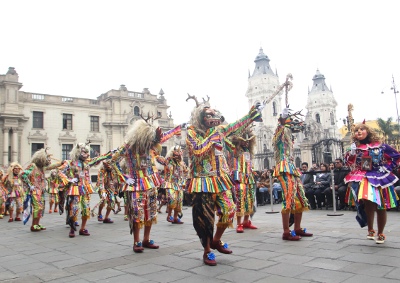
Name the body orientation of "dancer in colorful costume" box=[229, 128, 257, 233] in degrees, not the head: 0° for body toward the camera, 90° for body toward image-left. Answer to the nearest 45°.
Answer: approximately 315°

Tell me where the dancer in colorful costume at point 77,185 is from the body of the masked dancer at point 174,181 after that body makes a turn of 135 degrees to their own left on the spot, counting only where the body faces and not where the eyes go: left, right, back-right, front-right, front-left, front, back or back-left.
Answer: back-left

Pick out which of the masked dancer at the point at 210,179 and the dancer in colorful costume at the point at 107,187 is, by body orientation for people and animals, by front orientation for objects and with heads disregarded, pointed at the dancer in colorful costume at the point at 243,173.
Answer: the dancer in colorful costume at the point at 107,187

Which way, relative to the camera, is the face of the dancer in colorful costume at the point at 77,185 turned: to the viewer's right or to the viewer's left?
to the viewer's right

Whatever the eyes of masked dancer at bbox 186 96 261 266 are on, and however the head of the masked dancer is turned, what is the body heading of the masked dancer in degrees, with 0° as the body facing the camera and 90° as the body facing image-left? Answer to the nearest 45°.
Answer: approximately 315°

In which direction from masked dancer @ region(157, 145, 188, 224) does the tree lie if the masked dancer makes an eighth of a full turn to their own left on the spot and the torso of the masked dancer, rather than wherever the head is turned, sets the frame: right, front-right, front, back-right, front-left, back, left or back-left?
front-left

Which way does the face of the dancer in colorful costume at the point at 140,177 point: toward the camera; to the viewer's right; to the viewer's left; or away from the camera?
to the viewer's right

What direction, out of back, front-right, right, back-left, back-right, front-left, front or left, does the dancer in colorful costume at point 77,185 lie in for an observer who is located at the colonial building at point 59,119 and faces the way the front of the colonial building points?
front-right
